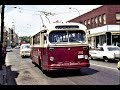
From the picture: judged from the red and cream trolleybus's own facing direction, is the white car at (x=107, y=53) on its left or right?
on its left

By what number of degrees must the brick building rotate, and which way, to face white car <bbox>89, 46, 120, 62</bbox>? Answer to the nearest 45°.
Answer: approximately 45° to its left

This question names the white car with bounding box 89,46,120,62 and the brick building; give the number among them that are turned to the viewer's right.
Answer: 0

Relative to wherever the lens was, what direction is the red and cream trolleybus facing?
facing the viewer and to the right of the viewer

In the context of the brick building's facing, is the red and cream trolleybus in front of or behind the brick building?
in front

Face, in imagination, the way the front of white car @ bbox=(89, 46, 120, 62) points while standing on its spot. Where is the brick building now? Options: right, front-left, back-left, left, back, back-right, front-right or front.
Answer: front-right

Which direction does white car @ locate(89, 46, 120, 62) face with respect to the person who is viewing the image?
facing away from the viewer and to the left of the viewer

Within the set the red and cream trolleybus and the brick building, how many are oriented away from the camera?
0

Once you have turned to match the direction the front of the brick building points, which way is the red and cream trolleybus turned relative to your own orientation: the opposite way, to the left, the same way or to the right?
to the left
